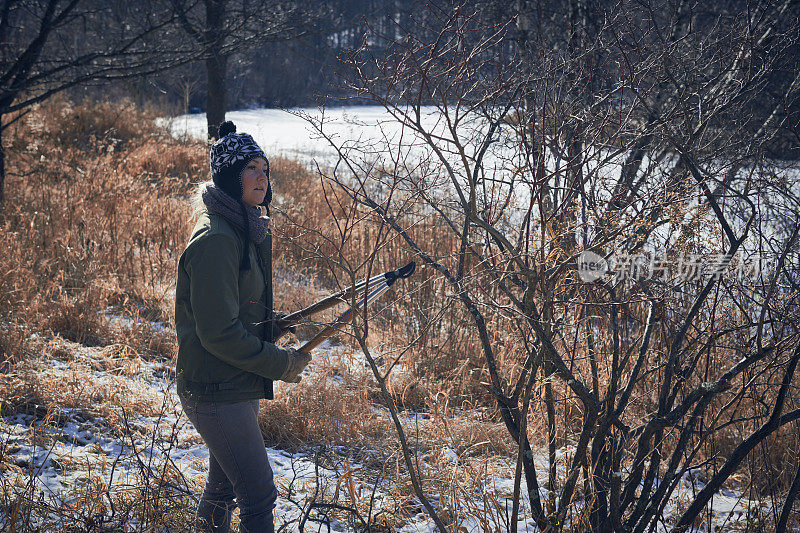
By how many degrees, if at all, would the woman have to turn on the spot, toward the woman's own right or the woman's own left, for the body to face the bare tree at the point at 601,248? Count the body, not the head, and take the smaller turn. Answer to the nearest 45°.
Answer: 0° — they already face it

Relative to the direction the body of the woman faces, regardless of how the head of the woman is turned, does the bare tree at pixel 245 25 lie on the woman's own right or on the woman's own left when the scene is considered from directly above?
on the woman's own left

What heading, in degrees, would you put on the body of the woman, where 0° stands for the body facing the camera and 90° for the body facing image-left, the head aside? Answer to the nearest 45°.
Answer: approximately 270°
